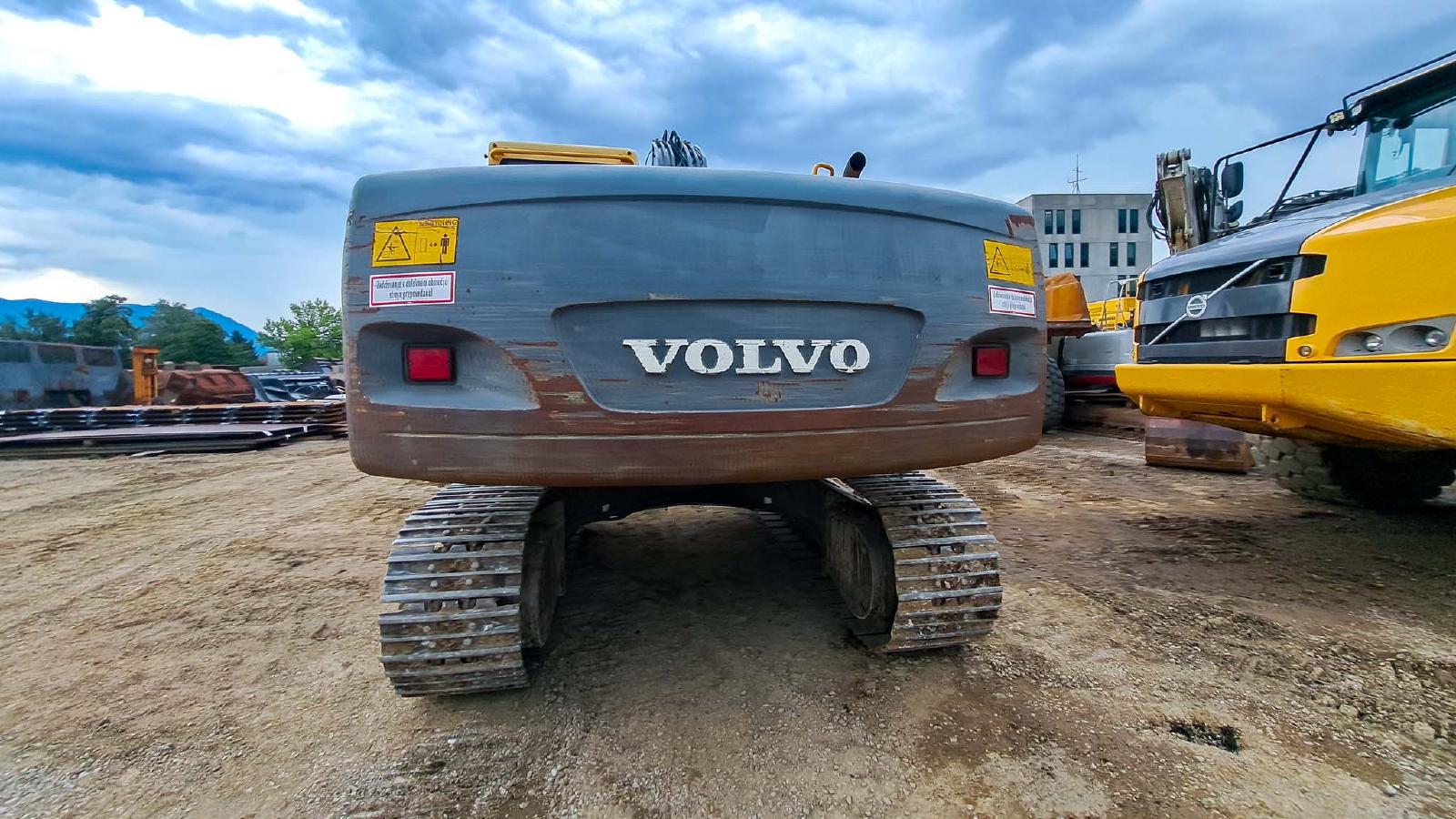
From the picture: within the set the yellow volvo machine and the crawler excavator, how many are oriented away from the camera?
1

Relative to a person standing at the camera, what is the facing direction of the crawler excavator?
facing away from the viewer

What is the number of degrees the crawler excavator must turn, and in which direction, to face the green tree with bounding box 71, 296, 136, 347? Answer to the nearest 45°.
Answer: approximately 45° to its left

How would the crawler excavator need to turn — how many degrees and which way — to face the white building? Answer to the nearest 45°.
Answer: approximately 45° to its right

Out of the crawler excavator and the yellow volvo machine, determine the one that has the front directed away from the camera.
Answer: the crawler excavator

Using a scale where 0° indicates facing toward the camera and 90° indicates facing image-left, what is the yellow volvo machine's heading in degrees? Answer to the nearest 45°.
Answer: approximately 45°

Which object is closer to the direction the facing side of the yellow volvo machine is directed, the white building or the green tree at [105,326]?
the green tree
